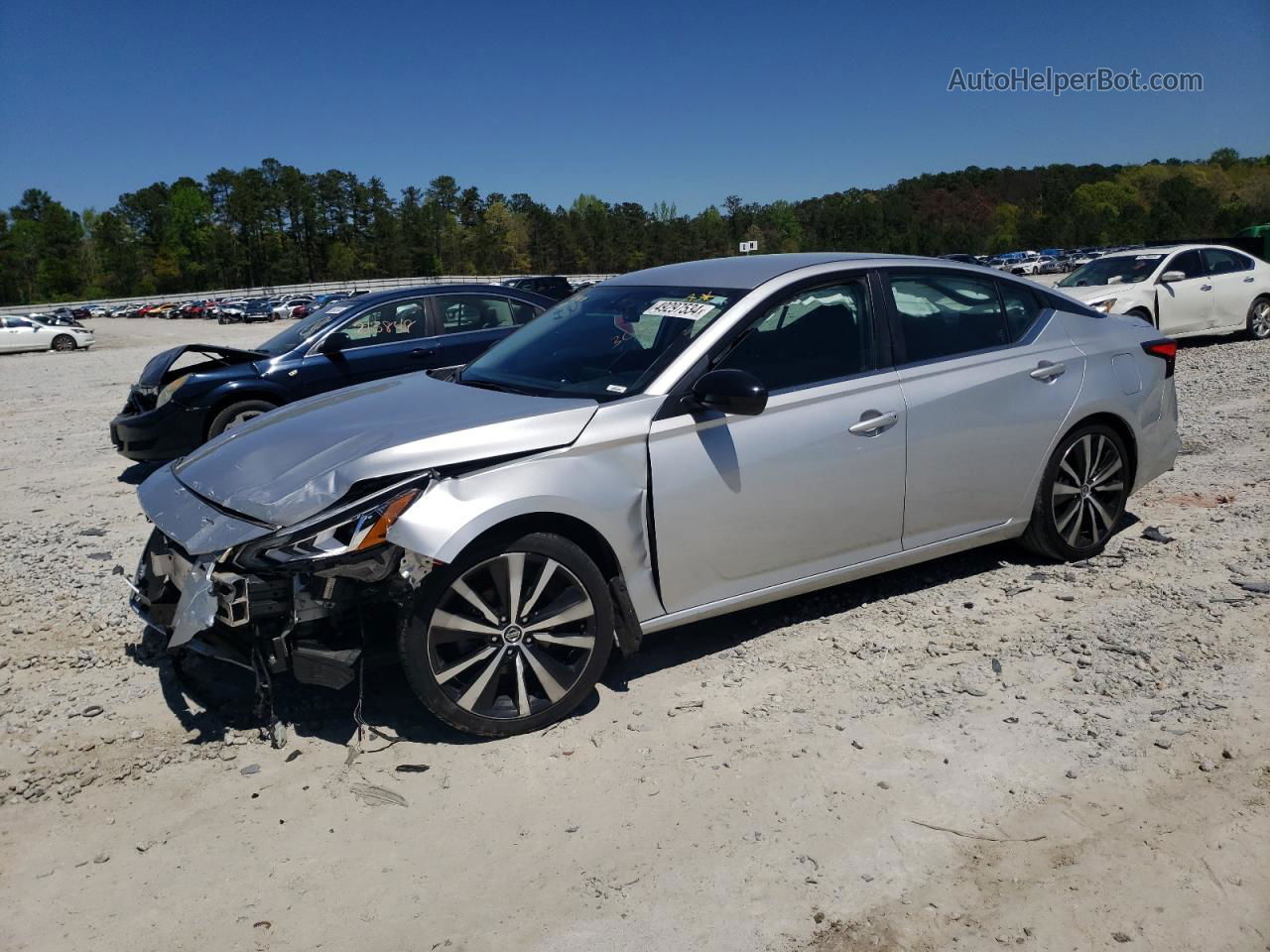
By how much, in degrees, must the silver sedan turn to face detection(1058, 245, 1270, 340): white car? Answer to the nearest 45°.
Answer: approximately 180°

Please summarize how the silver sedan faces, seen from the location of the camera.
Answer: facing the viewer and to the left of the viewer

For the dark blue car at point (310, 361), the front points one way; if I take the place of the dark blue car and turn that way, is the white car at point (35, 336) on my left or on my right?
on my right

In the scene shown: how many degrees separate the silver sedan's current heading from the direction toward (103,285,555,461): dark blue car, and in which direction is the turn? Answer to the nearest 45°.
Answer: approximately 90° to its right

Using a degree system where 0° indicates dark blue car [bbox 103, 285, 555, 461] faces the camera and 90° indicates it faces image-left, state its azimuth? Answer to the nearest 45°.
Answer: approximately 45°

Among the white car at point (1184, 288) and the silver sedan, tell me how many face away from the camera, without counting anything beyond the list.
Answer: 0

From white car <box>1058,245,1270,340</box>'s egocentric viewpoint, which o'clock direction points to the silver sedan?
The silver sedan is roughly at 11 o'clock from the white car.

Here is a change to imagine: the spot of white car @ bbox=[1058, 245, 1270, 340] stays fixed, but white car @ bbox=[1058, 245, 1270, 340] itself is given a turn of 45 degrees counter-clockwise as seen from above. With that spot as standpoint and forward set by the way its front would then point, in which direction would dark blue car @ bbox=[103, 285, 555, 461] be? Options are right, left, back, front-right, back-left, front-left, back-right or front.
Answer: front-right
